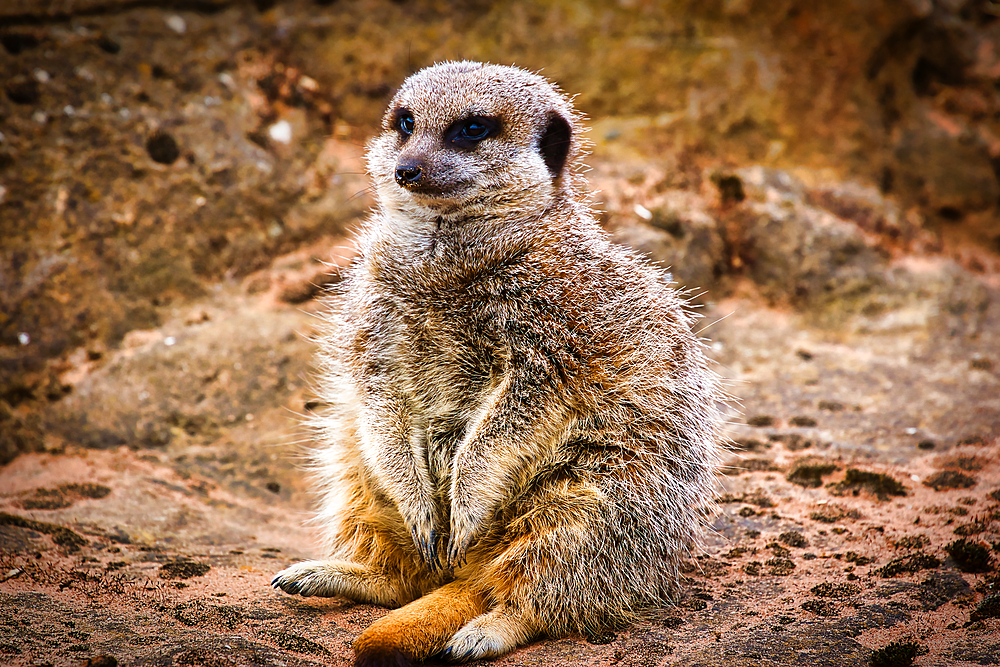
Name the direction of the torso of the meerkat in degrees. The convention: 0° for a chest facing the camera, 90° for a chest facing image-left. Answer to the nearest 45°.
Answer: approximately 45°

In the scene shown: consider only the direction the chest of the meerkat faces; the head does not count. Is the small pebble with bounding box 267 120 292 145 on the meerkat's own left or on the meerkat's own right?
on the meerkat's own right

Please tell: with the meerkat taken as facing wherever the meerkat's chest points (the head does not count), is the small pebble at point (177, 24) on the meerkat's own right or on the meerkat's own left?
on the meerkat's own right
